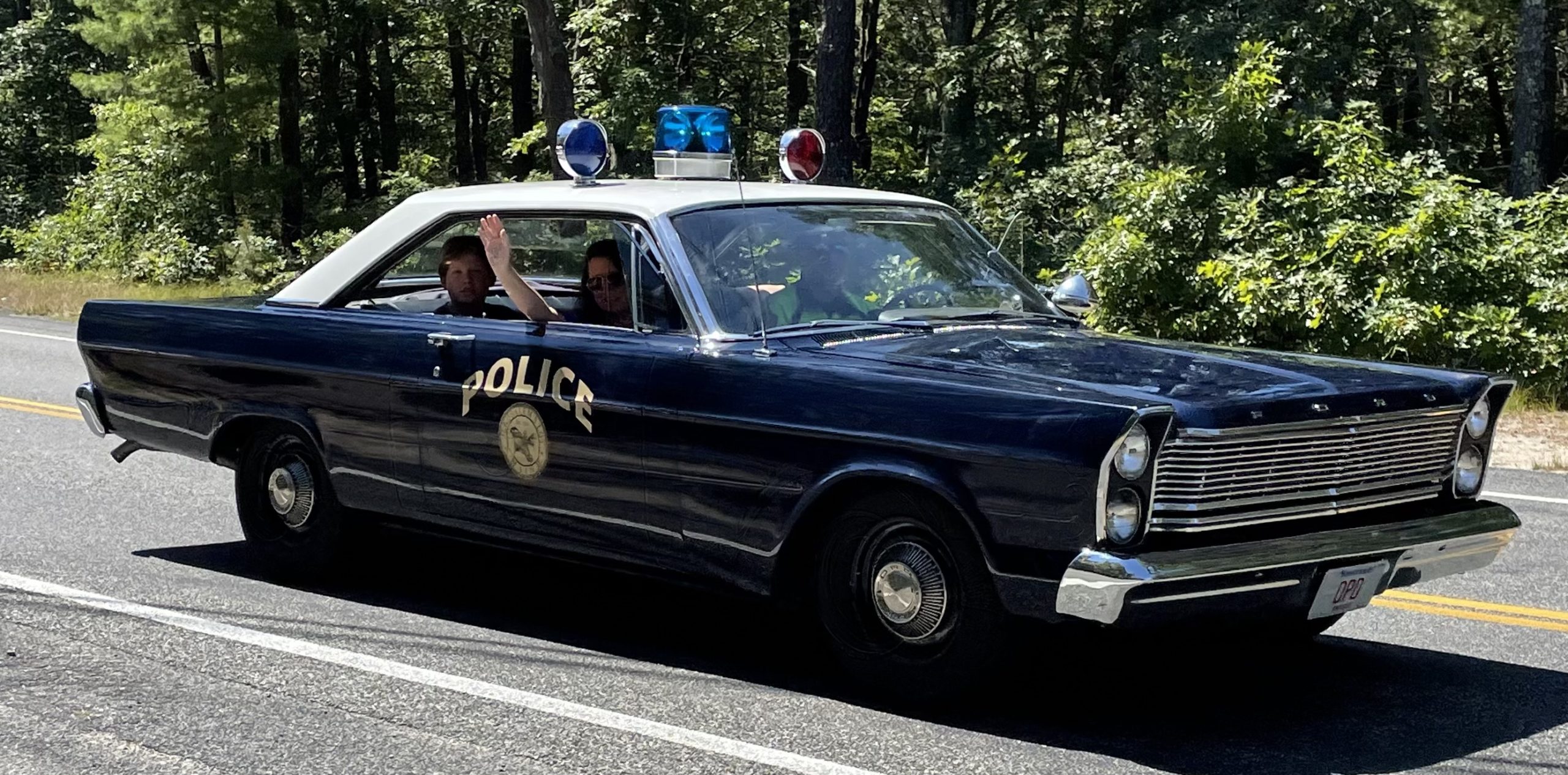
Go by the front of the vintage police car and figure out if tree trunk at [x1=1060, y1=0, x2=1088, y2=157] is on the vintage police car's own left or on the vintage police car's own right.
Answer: on the vintage police car's own left

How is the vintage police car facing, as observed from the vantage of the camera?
facing the viewer and to the right of the viewer

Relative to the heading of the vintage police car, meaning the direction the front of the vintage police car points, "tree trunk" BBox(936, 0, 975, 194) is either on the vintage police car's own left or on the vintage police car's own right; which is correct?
on the vintage police car's own left

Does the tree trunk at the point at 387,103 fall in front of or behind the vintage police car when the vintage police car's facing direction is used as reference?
behind

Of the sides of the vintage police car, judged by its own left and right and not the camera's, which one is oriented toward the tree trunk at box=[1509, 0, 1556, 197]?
left
